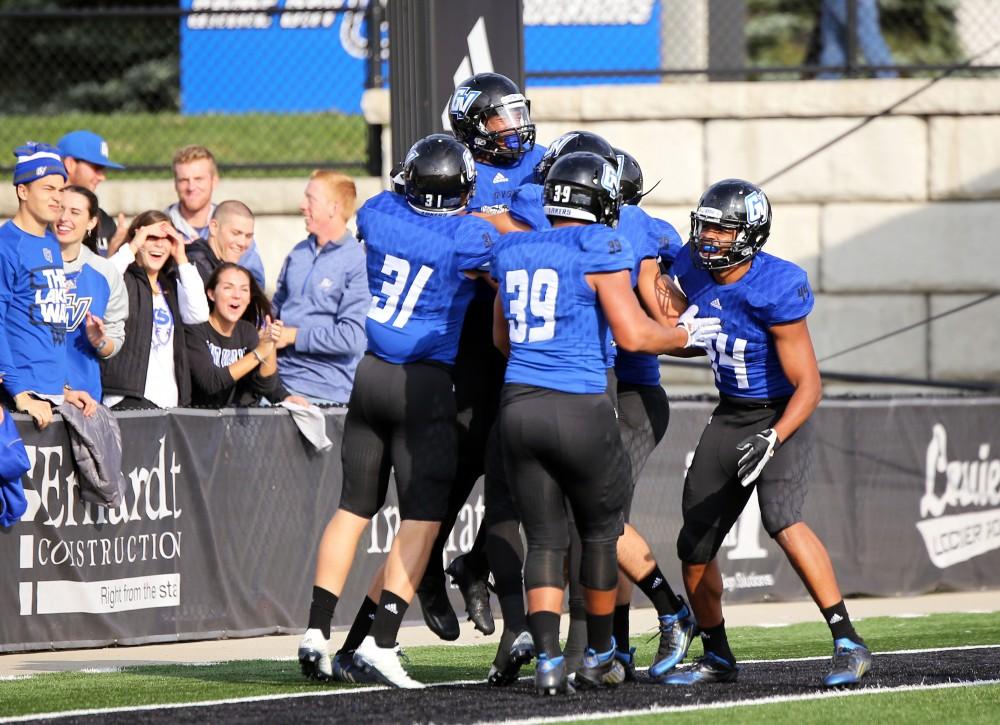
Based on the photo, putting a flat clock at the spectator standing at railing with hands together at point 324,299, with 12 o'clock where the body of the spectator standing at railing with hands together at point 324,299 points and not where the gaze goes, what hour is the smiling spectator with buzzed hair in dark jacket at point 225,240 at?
the smiling spectator with buzzed hair in dark jacket at point 225,240 is roughly at 2 o'clock from the spectator standing at railing with hands together at point 324,299.

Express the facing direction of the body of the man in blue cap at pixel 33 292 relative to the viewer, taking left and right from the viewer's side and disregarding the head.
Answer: facing the viewer and to the right of the viewer

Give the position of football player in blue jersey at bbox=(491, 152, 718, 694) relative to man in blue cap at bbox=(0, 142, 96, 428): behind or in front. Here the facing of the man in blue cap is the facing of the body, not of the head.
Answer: in front

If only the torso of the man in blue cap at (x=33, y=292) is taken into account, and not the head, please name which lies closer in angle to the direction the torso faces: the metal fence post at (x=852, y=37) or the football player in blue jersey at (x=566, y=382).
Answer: the football player in blue jersey

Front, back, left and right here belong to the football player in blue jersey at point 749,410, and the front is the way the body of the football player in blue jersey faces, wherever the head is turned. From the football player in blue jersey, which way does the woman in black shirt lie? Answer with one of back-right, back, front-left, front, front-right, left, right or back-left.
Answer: right

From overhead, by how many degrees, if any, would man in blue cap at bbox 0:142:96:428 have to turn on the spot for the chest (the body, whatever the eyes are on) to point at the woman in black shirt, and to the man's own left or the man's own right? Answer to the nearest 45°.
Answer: approximately 90° to the man's own left

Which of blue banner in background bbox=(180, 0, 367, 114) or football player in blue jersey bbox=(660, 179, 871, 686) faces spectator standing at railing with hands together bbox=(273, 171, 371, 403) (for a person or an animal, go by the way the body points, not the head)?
the blue banner in background

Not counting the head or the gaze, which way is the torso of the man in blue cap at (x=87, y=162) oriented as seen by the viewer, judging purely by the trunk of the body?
to the viewer's right

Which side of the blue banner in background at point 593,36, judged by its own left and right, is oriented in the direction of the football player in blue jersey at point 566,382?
front

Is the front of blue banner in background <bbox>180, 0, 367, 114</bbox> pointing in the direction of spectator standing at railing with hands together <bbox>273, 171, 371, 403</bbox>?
yes
